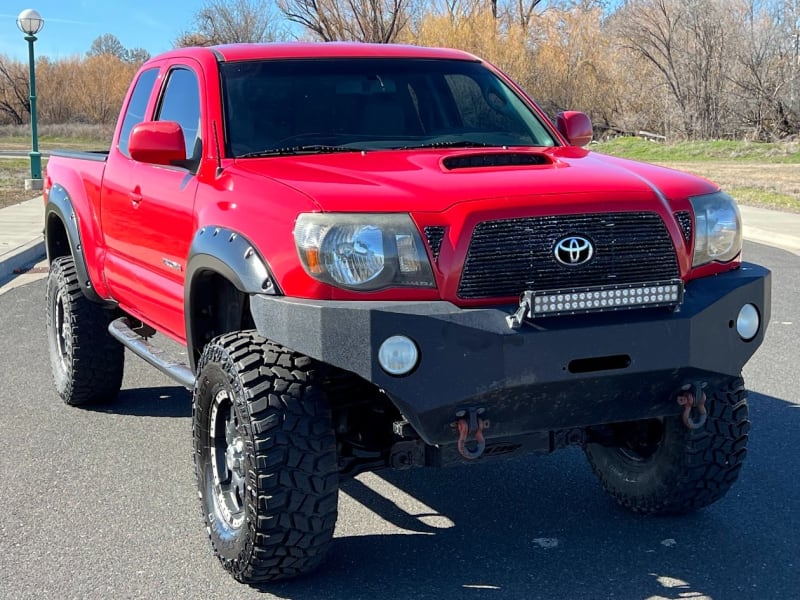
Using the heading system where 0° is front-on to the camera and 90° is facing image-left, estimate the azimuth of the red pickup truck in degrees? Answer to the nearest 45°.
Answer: approximately 315°

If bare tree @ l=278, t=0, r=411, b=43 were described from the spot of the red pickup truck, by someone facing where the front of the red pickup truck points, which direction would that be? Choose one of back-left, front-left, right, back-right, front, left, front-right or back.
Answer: back-left

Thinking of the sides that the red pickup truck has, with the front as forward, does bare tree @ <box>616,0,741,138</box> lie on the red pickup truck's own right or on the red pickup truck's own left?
on the red pickup truck's own left
